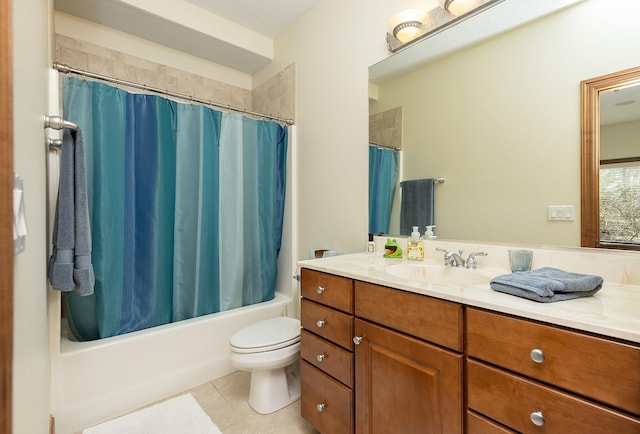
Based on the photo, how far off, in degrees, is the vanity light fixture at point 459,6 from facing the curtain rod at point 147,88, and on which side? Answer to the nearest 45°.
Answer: approximately 45° to its right

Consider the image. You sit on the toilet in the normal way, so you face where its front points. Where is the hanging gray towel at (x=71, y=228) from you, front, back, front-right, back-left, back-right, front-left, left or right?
front-right

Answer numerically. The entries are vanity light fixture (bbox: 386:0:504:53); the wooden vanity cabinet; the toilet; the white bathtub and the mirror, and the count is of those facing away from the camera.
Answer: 0

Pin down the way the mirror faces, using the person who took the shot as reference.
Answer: facing the viewer and to the left of the viewer

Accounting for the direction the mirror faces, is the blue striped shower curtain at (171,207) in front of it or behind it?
in front

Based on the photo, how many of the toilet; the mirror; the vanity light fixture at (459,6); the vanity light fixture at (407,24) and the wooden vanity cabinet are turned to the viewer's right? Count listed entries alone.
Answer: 0

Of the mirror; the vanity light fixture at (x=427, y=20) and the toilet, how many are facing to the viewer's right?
0

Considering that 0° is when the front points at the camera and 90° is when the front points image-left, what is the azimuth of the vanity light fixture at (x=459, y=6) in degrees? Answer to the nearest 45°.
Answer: approximately 45°

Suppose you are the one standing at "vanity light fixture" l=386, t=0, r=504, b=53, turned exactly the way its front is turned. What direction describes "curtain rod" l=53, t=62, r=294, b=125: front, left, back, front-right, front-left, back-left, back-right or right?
front-right
